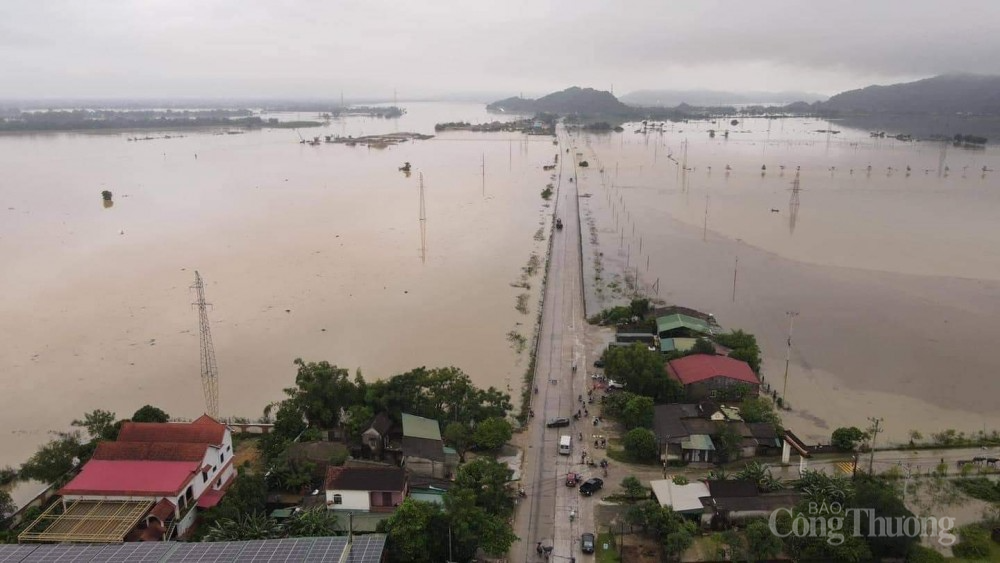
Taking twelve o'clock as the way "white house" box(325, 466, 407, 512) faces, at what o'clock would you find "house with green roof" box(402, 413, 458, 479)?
The house with green roof is roughly at 7 o'clock from the white house.

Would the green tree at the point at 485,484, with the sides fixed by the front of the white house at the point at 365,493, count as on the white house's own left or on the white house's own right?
on the white house's own left

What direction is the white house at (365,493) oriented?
toward the camera

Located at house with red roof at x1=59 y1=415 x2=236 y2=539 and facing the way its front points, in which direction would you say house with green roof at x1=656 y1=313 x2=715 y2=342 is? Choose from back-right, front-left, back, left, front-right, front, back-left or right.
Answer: front-left

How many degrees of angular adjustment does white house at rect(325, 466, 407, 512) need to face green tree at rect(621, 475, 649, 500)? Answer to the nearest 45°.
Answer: approximately 90° to its left

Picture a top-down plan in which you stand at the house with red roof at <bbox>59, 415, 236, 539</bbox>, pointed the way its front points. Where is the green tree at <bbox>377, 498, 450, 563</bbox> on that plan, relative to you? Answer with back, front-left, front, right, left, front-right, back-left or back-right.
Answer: front

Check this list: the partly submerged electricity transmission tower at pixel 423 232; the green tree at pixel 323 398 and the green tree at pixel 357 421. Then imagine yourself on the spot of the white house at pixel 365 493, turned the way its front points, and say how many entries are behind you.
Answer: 3

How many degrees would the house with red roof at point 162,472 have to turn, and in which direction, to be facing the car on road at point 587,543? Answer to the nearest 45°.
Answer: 0° — it already faces it

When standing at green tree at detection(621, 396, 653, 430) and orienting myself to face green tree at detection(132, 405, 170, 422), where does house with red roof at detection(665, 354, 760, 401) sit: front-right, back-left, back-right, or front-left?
back-right

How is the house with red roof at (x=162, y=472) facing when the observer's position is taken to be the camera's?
facing the viewer and to the right of the viewer

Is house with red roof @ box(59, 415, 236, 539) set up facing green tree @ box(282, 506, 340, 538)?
yes

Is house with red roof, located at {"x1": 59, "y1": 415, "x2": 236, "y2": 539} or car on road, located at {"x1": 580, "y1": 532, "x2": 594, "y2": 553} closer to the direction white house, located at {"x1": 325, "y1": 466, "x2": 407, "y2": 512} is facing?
the car on road

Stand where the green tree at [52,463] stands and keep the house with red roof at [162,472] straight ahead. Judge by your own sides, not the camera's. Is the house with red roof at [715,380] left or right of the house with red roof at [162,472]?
left

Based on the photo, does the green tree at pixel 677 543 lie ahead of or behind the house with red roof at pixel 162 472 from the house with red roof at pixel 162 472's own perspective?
ahead

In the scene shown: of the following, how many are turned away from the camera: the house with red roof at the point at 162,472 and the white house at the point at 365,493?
0

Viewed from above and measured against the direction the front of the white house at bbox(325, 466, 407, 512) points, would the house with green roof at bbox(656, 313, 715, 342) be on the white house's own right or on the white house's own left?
on the white house's own left

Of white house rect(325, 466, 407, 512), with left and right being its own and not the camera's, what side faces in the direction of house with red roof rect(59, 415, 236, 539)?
right
